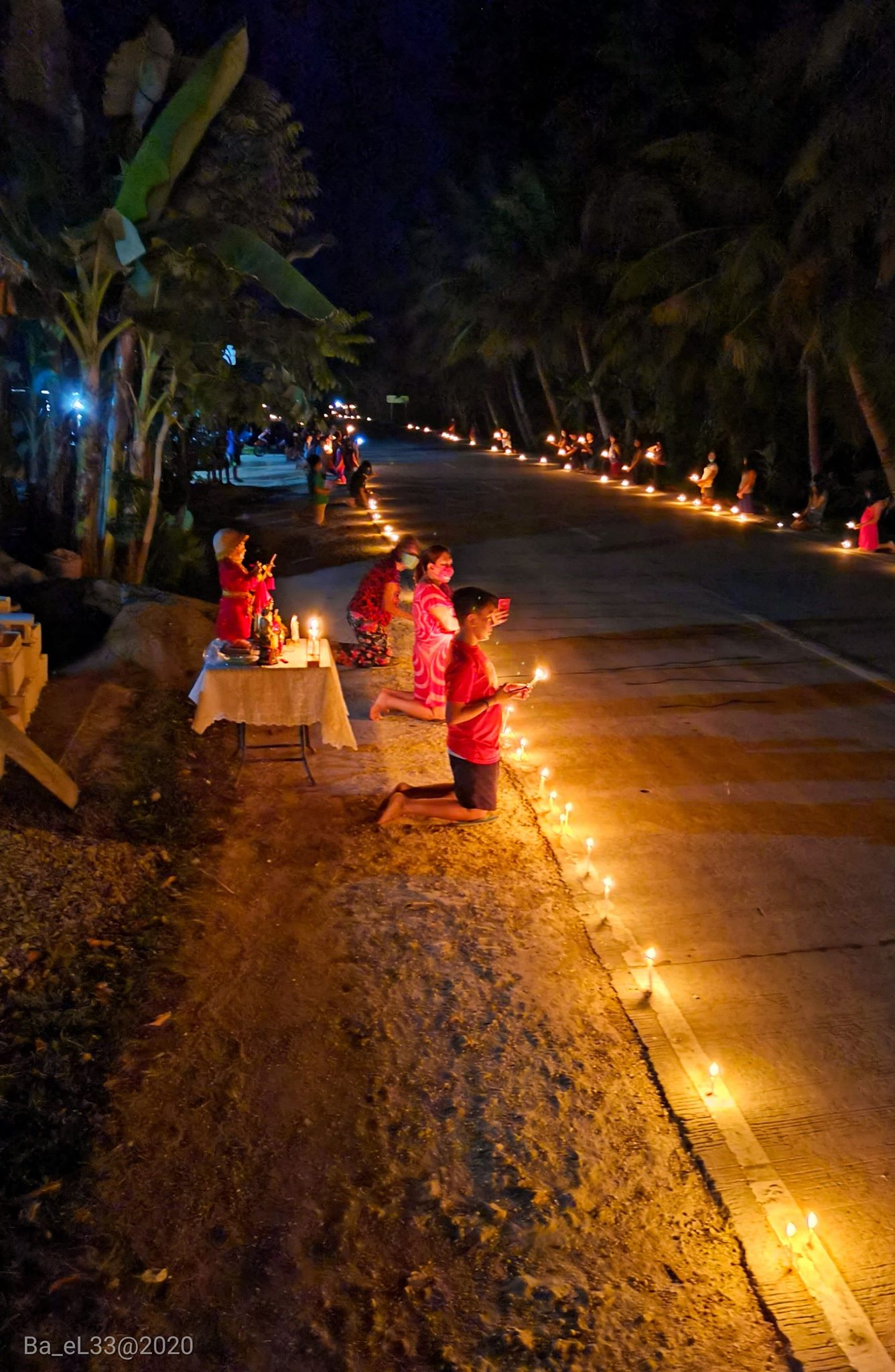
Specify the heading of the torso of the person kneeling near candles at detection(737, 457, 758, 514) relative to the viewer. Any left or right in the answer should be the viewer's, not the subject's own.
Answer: facing to the left of the viewer

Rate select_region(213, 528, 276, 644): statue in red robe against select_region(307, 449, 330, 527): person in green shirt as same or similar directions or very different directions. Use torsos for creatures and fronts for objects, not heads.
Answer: same or similar directions

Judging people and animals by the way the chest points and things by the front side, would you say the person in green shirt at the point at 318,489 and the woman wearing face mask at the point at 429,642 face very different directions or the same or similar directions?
same or similar directions

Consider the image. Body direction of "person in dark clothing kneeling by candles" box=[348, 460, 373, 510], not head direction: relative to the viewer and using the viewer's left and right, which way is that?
facing to the right of the viewer

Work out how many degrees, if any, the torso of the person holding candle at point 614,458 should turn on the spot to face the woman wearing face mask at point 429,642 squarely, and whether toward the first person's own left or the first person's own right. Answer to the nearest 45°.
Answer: approximately 45° to the first person's own left

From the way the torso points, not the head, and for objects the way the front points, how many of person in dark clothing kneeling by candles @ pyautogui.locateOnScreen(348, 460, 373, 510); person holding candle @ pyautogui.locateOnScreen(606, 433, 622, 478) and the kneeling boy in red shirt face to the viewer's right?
2

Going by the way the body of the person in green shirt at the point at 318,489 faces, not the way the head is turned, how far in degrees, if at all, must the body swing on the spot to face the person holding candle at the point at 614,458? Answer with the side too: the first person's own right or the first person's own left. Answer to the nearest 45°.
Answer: approximately 45° to the first person's own left

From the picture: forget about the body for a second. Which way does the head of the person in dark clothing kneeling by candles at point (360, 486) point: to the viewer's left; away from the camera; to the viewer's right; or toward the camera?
to the viewer's right

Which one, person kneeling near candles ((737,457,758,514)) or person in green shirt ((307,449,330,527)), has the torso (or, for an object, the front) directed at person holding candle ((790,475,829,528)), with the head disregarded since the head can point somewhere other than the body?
person in green shirt ((307,449,330,527))

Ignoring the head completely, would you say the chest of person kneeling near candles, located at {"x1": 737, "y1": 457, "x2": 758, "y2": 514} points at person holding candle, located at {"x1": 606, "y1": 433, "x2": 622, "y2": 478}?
no

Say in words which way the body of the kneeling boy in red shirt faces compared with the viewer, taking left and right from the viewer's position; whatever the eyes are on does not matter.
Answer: facing to the right of the viewer

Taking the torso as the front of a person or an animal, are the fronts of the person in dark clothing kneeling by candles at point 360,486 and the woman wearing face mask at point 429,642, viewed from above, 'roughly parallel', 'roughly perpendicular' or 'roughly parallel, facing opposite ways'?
roughly parallel

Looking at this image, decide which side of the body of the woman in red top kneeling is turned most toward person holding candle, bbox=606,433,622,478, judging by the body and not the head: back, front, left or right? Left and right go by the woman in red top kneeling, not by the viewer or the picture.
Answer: left

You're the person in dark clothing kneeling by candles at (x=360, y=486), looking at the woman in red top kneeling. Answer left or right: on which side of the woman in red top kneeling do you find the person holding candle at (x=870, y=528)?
left

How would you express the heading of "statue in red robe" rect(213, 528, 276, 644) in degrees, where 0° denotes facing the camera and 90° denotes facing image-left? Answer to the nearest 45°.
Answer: approximately 270°

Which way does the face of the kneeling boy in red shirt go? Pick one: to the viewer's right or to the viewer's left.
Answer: to the viewer's right

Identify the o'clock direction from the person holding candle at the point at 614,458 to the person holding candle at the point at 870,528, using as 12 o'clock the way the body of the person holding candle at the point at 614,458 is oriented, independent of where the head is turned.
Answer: the person holding candle at the point at 870,528 is roughly at 10 o'clock from the person holding candle at the point at 614,458.

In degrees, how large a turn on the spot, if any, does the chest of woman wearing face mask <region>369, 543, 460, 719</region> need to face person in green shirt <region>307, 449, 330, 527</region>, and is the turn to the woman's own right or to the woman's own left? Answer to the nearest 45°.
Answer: approximately 90° to the woman's own left

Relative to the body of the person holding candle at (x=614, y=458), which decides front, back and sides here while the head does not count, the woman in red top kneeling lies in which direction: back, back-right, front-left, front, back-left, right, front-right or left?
front-left

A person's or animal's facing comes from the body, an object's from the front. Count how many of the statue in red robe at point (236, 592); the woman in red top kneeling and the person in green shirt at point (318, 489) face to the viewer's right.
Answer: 3

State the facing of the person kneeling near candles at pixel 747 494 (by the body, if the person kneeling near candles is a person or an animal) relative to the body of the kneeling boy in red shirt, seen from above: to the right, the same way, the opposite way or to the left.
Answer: the opposite way

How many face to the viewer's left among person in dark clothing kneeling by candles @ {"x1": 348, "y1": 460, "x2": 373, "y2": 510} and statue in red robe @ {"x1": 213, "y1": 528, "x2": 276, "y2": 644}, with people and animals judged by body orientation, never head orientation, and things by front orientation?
0
